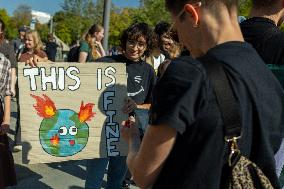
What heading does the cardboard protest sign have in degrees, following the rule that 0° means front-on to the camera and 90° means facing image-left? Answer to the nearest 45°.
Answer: approximately 0°

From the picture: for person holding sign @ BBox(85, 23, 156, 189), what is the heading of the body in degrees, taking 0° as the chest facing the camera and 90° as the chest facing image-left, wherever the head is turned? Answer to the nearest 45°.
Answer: approximately 0°

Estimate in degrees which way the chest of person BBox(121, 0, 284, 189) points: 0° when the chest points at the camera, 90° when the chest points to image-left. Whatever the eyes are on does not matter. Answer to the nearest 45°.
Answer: approximately 135°
